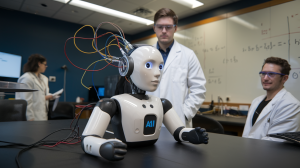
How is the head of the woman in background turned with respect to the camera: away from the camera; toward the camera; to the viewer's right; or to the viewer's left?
to the viewer's right

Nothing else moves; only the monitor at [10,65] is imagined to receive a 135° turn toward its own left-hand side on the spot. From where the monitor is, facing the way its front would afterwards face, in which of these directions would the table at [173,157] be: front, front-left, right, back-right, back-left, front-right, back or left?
back

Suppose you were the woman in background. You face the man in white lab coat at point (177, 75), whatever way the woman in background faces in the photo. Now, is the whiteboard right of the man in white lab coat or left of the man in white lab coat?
left

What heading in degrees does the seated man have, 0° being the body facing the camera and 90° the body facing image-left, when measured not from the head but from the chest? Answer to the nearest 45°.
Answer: approximately 45°

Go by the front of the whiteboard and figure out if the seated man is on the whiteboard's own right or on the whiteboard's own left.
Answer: on the whiteboard's own left

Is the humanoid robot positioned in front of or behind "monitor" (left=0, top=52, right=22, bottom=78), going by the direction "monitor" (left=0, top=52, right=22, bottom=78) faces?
in front

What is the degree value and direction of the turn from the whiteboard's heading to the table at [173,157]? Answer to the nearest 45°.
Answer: approximately 45° to its left

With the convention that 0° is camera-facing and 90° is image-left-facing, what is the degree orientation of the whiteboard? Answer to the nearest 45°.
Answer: approximately 45°

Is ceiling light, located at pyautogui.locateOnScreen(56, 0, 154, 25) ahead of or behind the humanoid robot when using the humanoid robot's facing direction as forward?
behind

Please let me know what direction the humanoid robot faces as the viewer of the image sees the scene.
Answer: facing the viewer and to the right of the viewer
